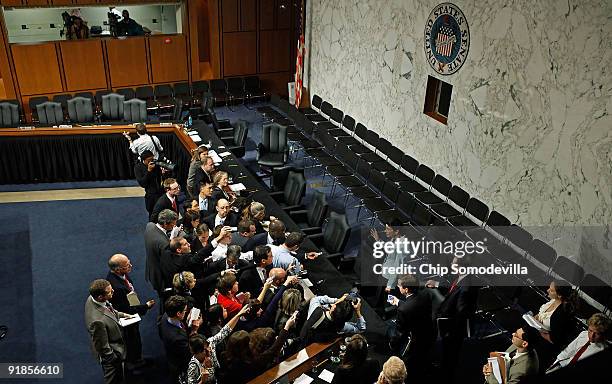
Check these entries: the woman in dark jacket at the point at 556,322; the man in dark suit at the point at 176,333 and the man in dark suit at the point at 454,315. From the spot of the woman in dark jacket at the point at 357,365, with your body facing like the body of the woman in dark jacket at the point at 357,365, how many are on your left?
1

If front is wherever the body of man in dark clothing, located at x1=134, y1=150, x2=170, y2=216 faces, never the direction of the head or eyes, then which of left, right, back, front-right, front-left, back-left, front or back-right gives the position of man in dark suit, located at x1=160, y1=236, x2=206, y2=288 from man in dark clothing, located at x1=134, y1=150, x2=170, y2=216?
front-right

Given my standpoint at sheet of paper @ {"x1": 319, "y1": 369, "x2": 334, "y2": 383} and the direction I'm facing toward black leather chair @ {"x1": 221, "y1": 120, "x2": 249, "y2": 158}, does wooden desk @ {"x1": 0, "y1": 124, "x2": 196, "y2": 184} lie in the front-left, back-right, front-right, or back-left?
front-left

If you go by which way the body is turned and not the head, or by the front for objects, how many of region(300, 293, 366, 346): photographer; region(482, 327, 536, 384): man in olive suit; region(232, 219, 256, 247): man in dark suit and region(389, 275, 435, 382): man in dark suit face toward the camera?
0

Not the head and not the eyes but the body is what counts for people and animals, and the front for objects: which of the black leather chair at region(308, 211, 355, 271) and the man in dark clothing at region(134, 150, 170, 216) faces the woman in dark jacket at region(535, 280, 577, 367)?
the man in dark clothing

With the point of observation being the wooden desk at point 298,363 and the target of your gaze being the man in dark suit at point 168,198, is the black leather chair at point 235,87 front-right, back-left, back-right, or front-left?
front-right

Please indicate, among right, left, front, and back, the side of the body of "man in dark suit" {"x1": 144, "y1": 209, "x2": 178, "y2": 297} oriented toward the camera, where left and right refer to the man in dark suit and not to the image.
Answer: right

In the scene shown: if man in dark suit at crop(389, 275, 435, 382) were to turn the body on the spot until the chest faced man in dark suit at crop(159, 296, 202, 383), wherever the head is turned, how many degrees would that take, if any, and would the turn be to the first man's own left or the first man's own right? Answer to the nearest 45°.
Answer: approximately 90° to the first man's own left

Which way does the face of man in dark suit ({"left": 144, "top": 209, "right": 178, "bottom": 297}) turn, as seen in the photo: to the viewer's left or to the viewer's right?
to the viewer's right

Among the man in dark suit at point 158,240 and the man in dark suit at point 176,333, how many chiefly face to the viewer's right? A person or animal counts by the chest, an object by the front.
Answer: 2

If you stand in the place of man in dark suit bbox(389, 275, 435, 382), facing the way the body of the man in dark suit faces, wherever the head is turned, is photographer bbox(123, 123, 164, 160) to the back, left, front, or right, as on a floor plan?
front
